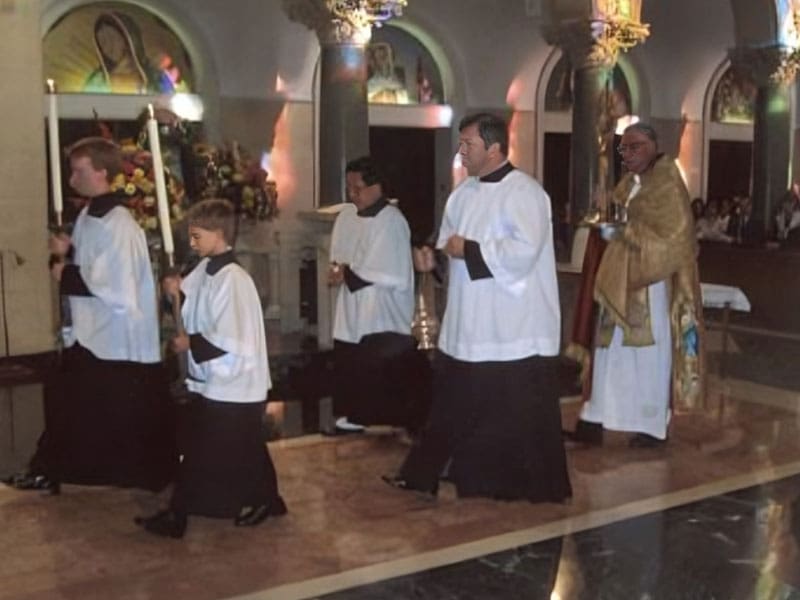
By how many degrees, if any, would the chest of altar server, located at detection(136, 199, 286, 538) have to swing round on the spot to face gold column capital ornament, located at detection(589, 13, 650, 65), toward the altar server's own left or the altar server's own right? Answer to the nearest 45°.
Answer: approximately 135° to the altar server's own right

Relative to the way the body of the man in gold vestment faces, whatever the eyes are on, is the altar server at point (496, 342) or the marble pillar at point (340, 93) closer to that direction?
the altar server

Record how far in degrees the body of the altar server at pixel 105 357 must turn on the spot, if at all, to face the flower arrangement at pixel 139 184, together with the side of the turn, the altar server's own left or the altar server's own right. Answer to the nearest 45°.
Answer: approximately 90° to the altar server's own right

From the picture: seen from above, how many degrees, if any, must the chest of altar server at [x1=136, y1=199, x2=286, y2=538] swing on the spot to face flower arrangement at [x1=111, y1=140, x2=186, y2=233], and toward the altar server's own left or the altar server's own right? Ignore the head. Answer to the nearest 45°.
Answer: approximately 90° to the altar server's own right

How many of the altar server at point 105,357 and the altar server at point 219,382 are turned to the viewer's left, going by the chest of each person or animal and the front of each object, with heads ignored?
2

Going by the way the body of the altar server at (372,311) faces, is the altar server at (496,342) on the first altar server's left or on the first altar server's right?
on the first altar server's left

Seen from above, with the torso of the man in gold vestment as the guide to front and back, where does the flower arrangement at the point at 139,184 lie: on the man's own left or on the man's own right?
on the man's own right

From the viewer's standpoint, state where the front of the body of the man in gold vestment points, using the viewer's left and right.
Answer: facing the viewer and to the left of the viewer

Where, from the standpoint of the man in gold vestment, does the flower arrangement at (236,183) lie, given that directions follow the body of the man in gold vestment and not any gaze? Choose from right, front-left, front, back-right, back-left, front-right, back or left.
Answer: right

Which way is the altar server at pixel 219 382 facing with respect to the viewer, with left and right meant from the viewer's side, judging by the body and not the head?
facing to the left of the viewer

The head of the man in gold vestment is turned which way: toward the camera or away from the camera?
toward the camera

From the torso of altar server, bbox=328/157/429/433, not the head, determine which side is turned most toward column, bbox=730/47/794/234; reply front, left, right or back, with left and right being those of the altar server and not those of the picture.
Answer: back

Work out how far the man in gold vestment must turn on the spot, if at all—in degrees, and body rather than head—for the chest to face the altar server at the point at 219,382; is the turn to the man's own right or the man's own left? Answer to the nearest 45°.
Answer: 0° — they already face them

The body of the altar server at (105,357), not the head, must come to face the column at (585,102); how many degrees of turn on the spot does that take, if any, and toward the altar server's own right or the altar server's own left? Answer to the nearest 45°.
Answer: approximately 135° to the altar server's own right

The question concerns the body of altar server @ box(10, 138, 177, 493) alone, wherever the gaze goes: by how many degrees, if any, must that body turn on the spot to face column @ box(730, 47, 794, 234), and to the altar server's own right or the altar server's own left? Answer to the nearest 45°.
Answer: approximately 135° to the altar server's own right

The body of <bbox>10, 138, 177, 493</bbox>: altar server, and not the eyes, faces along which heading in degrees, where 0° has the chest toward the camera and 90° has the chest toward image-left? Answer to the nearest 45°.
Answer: approximately 90°
